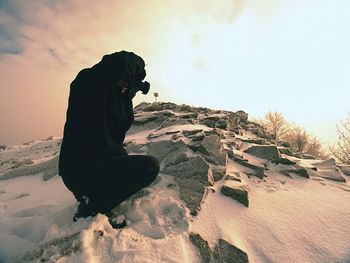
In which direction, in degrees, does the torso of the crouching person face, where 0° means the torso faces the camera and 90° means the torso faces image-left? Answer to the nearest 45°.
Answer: approximately 270°

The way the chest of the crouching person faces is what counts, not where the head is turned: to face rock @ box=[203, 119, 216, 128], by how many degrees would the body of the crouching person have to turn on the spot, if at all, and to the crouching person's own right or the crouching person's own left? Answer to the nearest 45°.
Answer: approximately 45° to the crouching person's own left

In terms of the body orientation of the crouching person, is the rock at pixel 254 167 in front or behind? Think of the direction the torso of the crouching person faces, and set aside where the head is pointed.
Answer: in front

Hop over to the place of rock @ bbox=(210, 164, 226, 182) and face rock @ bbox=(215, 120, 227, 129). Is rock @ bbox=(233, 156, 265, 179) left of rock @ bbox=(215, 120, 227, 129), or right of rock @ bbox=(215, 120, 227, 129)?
right

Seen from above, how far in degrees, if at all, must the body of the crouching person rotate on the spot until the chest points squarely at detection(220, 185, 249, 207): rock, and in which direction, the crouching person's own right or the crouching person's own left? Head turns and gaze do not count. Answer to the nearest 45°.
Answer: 0° — they already face it

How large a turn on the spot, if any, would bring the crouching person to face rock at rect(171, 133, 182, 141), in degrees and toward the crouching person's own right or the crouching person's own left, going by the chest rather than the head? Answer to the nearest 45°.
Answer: approximately 45° to the crouching person's own left

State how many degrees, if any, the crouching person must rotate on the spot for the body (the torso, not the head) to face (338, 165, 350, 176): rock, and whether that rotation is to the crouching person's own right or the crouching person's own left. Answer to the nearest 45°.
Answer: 0° — they already face it

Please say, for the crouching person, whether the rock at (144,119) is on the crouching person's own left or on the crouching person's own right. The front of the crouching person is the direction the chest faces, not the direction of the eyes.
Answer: on the crouching person's own left
